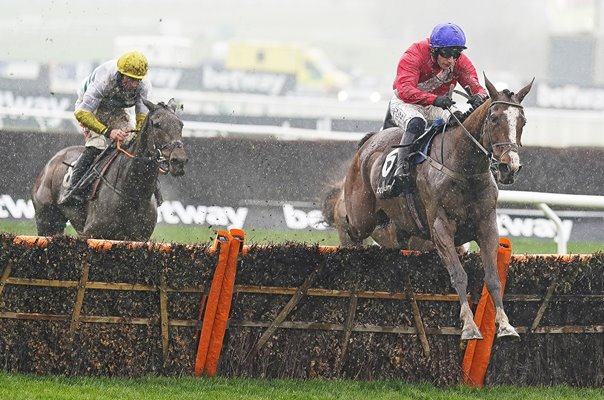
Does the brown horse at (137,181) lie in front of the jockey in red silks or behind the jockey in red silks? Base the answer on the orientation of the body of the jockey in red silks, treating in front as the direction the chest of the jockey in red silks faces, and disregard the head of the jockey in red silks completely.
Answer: behind

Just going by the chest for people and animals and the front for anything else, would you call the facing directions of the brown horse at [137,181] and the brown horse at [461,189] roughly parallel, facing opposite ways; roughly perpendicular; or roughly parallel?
roughly parallel

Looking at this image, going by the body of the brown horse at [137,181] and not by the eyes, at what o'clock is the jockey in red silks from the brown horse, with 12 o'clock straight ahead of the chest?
The jockey in red silks is roughly at 11 o'clock from the brown horse.

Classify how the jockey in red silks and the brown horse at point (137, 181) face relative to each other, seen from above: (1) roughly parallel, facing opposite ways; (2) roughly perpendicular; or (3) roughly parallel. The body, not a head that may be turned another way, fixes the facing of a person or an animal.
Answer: roughly parallel

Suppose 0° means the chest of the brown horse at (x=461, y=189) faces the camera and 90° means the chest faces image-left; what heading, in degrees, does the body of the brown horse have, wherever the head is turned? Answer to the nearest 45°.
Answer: approximately 315°

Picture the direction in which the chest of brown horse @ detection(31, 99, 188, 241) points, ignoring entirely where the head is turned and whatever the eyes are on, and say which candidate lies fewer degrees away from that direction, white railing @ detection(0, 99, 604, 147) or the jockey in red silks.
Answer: the jockey in red silks

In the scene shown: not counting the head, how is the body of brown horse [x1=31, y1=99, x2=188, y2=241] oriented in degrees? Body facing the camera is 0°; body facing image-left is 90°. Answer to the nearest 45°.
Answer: approximately 315°

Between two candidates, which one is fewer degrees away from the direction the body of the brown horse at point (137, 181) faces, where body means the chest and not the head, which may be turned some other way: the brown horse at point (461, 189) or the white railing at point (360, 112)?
the brown horse

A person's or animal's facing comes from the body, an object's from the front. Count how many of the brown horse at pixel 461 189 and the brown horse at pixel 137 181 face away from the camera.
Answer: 0

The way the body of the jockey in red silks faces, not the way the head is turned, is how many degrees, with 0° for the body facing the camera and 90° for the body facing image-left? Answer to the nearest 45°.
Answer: approximately 315°

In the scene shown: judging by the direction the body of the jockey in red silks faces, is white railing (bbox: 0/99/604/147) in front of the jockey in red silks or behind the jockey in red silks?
behind

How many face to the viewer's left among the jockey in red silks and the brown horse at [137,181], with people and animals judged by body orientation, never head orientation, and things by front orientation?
0

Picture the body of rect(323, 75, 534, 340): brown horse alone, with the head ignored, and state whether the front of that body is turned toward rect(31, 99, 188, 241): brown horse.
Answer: no
